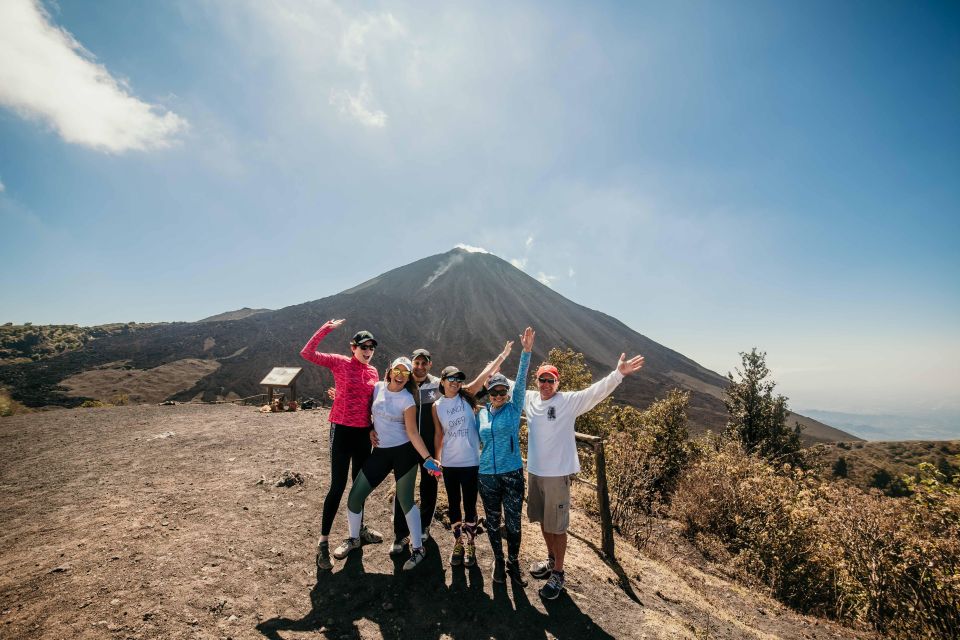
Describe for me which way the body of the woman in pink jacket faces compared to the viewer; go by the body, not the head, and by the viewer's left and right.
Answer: facing the viewer and to the right of the viewer

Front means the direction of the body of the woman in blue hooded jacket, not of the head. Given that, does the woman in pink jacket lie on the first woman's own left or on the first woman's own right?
on the first woman's own right

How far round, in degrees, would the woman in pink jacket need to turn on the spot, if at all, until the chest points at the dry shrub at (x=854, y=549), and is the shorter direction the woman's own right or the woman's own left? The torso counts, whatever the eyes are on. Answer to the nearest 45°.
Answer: approximately 45° to the woman's own left

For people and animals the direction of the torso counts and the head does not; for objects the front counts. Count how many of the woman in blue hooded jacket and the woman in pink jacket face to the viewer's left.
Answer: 0

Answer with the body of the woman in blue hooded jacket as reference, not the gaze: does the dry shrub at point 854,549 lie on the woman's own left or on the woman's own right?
on the woman's own left
